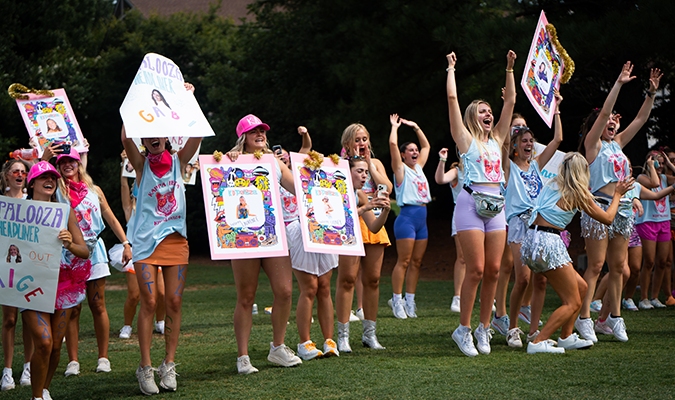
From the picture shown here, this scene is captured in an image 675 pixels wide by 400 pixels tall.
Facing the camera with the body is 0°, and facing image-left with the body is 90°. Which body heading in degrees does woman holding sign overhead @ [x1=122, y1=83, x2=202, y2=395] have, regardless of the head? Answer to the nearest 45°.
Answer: approximately 0°
